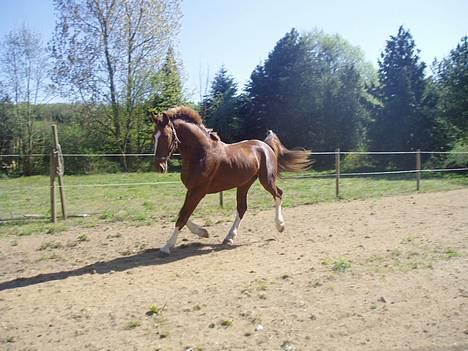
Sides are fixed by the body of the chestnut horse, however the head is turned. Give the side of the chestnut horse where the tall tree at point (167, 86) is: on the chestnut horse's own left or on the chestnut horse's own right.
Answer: on the chestnut horse's own right

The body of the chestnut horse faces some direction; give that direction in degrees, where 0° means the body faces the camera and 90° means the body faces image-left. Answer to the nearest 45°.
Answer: approximately 45°

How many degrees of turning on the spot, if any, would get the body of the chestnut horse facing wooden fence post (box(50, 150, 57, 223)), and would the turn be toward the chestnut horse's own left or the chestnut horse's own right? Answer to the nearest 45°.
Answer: approximately 90° to the chestnut horse's own right

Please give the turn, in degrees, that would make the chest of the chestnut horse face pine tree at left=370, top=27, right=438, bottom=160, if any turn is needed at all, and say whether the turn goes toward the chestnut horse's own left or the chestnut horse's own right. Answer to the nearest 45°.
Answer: approximately 180°

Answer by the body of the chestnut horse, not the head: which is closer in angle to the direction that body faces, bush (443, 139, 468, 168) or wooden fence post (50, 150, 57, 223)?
the wooden fence post

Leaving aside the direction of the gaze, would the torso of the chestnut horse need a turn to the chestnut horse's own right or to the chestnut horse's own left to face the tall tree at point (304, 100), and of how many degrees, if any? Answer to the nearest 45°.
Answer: approximately 135° to the chestnut horse's own right

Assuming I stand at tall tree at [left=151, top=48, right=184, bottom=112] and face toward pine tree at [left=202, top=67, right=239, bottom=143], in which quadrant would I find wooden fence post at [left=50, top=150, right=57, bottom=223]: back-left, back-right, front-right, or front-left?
back-right

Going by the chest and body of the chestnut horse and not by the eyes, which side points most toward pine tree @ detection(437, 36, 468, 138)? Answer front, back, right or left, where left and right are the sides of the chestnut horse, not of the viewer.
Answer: back
